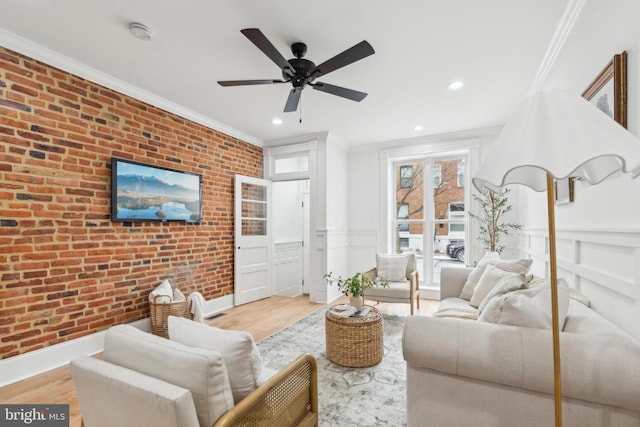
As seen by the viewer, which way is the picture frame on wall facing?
to the viewer's left

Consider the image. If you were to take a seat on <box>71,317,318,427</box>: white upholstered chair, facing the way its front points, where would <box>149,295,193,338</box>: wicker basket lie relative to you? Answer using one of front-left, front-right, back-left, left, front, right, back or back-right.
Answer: front-left

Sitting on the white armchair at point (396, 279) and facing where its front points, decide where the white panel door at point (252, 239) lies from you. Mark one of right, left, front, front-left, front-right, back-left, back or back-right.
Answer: front-right

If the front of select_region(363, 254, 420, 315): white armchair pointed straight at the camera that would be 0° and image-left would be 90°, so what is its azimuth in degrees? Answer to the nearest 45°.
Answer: approximately 45°

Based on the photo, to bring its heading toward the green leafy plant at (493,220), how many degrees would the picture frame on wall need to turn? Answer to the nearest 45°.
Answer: approximately 45° to its right

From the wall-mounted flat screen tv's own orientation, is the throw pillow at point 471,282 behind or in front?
in front

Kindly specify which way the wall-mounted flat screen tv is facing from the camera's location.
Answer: facing the viewer and to the right of the viewer

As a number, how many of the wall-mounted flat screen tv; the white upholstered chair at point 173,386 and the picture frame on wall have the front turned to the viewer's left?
1

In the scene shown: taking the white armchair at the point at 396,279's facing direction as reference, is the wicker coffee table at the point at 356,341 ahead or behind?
ahead

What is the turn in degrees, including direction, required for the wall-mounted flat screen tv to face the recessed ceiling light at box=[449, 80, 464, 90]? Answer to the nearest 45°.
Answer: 0° — it already faces it

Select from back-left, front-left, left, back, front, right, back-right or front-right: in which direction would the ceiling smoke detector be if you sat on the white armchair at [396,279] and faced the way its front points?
front

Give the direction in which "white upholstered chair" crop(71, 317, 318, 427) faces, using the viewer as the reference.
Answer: facing away from the viewer and to the right of the viewer

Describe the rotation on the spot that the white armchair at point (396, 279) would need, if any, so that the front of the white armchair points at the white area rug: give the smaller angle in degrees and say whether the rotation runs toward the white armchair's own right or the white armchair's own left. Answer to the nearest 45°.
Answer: approximately 45° to the white armchair's own left

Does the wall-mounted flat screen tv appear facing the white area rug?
yes

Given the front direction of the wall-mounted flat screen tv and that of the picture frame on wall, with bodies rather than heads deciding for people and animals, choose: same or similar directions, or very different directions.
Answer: very different directions

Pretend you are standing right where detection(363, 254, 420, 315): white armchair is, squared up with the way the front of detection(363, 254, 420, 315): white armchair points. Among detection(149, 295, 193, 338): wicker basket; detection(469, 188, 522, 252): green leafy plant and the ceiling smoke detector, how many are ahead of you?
2
